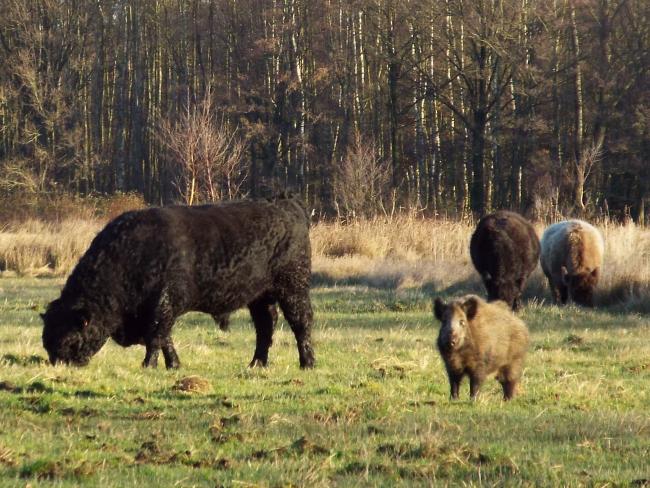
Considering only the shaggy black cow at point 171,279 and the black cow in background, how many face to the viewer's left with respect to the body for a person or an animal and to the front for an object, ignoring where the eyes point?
1

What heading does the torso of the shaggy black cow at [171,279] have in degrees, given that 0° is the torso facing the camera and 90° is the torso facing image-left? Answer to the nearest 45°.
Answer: approximately 90°

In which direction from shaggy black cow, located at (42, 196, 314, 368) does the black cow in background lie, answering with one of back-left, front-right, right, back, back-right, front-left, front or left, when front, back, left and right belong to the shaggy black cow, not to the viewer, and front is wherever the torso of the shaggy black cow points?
back-right

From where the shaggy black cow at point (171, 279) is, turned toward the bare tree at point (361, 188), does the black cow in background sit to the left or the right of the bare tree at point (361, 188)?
right

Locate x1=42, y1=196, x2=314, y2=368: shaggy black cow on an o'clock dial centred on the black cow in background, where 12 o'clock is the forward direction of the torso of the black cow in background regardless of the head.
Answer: The shaggy black cow is roughly at 1 o'clock from the black cow in background.

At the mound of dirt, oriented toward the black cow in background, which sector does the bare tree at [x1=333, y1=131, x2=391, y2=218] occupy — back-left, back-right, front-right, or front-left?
front-left

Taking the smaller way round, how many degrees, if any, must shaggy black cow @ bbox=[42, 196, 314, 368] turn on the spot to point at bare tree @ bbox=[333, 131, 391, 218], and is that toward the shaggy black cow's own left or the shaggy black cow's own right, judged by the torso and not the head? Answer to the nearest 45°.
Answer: approximately 90° to the shaggy black cow's own right

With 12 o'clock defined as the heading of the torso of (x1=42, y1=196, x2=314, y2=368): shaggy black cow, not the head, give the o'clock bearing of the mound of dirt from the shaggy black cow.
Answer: The mound of dirt is roughly at 9 o'clock from the shaggy black cow.

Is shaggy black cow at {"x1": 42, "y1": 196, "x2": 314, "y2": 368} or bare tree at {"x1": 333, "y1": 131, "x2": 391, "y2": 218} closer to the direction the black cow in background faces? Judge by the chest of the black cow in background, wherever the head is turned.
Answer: the bare tree

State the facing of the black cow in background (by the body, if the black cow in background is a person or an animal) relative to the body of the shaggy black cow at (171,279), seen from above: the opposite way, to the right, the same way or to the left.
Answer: to the right

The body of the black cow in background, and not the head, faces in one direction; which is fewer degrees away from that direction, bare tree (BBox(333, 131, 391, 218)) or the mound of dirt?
the bare tree

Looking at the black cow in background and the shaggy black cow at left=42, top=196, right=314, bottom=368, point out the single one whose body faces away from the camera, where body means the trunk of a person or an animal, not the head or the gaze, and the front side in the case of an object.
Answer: the black cow in background
